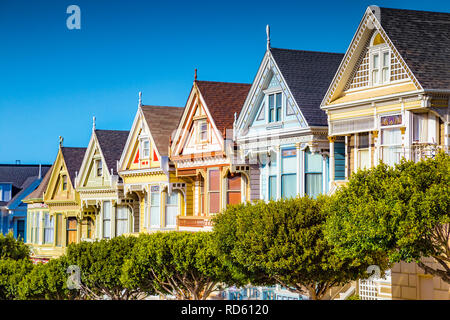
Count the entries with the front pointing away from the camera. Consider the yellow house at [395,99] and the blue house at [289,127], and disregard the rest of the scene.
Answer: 0

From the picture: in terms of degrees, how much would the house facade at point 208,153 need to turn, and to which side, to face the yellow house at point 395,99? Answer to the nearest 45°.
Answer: approximately 90° to its left

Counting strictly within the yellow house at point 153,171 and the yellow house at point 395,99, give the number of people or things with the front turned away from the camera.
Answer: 0

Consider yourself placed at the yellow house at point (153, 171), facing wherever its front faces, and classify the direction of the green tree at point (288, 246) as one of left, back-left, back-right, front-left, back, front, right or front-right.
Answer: front-left

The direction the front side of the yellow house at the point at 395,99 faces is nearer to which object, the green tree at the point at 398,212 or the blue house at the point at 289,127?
the green tree

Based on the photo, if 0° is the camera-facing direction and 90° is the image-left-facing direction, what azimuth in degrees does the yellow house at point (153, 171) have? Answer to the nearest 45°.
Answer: approximately 45°

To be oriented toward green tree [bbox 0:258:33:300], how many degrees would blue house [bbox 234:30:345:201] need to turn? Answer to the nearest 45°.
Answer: approximately 90° to its right

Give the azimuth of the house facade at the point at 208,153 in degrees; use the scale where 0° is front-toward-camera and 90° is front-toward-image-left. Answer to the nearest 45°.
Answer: approximately 45°

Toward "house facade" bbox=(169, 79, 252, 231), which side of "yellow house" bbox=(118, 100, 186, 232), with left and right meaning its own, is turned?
left

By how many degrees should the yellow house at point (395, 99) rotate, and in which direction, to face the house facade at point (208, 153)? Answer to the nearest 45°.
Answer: approximately 90° to its right

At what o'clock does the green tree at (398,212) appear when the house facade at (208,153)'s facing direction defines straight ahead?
The green tree is roughly at 10 o'clock from the house facade.

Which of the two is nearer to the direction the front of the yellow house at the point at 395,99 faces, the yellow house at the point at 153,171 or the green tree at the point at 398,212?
the green tree

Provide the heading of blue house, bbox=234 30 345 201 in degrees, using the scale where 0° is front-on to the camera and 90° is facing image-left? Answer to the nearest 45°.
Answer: approximately 45°

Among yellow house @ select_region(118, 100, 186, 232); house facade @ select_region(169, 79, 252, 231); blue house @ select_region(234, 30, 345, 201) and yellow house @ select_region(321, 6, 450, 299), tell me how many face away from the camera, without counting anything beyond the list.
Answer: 0

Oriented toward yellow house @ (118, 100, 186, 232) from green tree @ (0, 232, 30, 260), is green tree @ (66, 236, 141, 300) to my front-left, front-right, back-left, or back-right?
front-right

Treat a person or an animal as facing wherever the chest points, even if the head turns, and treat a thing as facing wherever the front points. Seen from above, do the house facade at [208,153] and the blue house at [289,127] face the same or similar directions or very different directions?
same or similar directions

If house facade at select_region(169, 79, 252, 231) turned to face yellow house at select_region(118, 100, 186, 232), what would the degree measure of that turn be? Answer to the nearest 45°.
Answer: approximately 90° to its right
